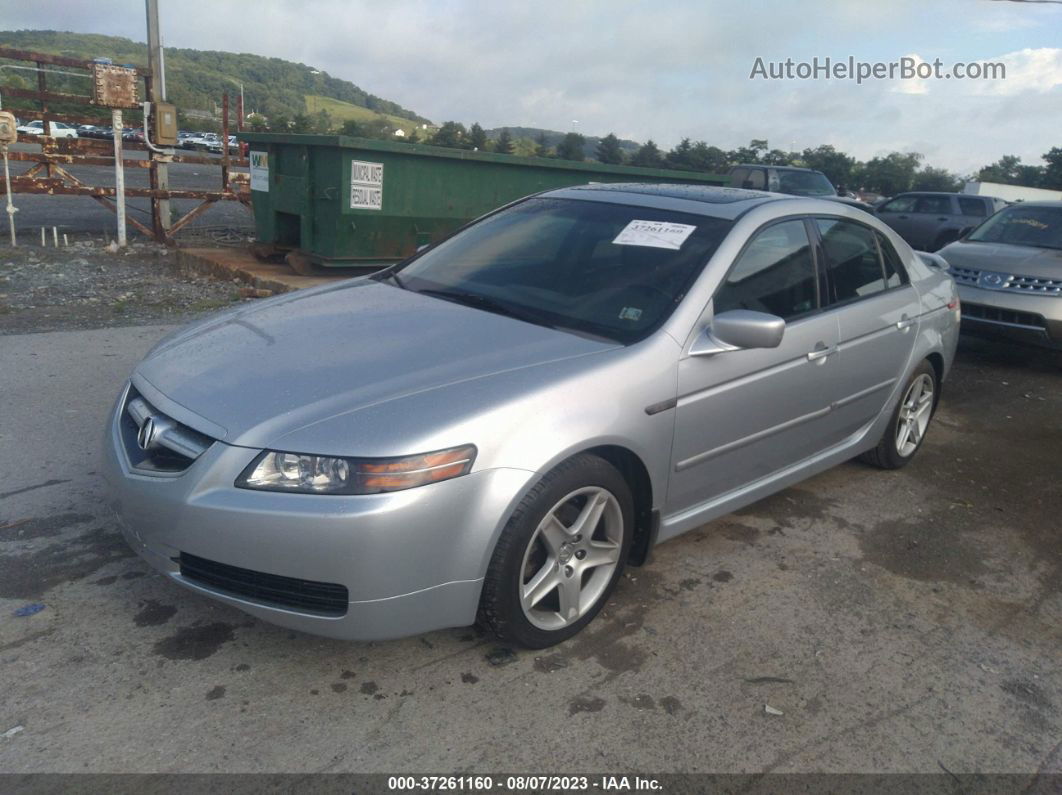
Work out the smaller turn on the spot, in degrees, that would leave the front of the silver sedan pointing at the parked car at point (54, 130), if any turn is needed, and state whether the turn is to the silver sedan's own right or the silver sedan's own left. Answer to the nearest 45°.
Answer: approximately 90° to the silver sedan's own right

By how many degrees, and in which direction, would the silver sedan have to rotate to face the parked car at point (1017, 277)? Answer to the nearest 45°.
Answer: approximately 180°

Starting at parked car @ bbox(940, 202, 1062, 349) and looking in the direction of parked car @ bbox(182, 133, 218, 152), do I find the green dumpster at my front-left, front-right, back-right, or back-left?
front-left

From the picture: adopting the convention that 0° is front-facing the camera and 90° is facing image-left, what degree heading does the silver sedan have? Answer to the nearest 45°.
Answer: approximately 45°

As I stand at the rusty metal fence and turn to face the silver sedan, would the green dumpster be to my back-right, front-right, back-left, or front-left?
front-left

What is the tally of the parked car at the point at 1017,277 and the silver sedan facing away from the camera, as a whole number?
0

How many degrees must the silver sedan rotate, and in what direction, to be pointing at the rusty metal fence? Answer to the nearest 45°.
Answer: approximately 90° to its right

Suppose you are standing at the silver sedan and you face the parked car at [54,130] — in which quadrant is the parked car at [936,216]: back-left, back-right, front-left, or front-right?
front-right

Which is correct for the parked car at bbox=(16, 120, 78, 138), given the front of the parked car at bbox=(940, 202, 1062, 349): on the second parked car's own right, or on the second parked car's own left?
on the second parked car's own right

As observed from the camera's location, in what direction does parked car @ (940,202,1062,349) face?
facing the viewer and to the left of the viewer

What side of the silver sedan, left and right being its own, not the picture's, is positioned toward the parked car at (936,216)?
back
